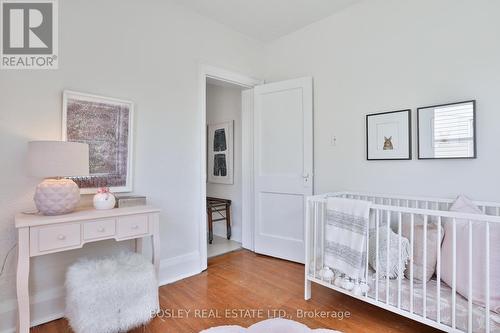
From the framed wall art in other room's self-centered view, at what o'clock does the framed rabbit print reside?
The framed rabbit print is roughly at 9 o'clock from the framed wall art in other room.

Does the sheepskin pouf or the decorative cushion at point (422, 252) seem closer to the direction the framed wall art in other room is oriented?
the sheepskin pouf

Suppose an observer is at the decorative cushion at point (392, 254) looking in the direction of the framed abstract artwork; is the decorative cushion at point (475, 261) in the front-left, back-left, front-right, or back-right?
back-left

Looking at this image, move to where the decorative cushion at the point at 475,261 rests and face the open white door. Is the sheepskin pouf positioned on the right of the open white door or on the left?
left

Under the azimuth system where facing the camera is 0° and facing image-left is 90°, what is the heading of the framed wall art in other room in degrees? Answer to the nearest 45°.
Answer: approximately 45°

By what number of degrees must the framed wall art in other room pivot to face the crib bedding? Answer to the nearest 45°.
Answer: approximately 90° to its left

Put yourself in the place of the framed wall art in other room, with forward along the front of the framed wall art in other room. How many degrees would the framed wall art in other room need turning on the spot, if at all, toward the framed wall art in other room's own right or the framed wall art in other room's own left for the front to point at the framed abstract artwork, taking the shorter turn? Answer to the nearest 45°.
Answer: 0° — it already faces it

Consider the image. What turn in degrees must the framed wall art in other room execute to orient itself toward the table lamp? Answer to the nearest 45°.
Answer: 0° — it already faces it

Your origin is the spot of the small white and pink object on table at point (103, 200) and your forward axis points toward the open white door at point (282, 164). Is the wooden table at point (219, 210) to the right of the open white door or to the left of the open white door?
left

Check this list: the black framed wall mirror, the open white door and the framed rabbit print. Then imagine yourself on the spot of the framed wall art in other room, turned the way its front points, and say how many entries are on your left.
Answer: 3

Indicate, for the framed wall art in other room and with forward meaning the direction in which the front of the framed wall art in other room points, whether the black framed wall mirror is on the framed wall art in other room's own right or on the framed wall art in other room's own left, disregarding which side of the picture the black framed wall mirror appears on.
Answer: on the framed wall art in other room's own left
